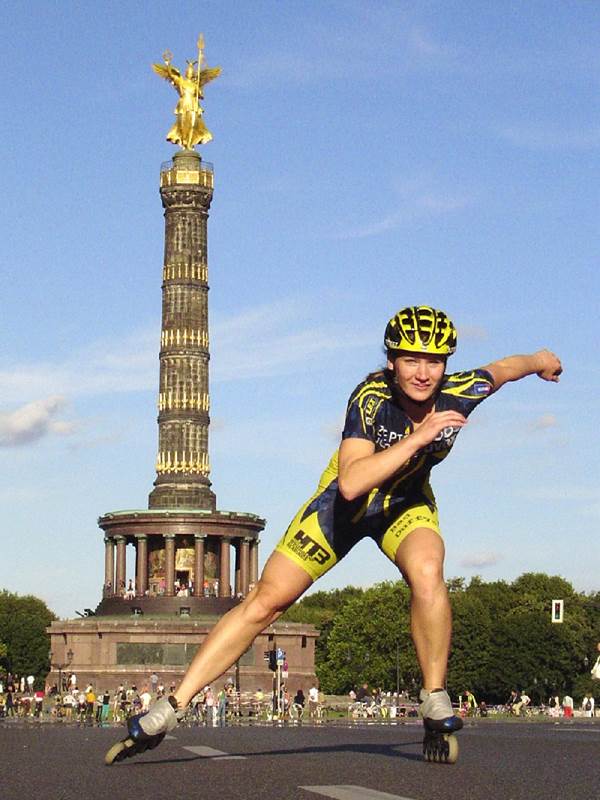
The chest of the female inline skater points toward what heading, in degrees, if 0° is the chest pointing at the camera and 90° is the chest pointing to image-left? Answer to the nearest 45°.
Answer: approximately 0°
